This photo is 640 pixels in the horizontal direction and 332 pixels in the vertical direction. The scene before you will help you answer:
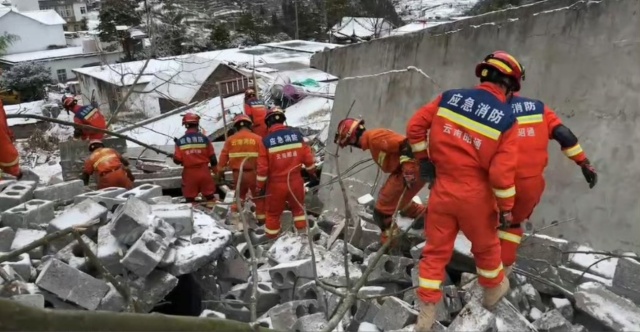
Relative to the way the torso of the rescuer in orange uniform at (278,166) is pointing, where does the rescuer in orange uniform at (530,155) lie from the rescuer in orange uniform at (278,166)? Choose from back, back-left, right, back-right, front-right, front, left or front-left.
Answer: back-right

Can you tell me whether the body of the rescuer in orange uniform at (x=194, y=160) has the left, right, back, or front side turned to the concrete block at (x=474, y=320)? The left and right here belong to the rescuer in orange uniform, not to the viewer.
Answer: back

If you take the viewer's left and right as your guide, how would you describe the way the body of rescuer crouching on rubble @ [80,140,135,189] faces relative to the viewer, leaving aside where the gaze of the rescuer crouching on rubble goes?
facing away from the viewer and to the left of the viewer

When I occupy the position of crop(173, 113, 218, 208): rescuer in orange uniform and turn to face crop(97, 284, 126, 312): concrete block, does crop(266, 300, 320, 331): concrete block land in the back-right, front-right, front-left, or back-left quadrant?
front-left

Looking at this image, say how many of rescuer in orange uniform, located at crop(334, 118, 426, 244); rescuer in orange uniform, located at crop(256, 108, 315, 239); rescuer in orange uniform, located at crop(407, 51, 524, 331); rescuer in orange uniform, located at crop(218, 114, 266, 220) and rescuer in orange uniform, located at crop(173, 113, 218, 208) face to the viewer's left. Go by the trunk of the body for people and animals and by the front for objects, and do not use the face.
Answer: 1

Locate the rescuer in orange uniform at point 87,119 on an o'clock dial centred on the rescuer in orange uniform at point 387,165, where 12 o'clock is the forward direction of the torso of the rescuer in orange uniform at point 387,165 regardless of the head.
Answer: the rescuer in orange uniform at point 87,119 is roughly at 1 o'clock from the rescuer in orange uniform at point 387,165.

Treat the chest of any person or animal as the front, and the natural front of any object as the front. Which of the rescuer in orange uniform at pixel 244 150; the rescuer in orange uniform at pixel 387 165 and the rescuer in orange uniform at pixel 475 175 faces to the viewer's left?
the rescuer in orange uniform at pixel 387 165

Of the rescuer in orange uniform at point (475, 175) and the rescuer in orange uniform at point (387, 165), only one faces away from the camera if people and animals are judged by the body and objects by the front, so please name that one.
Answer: the rescuer in orange uniform at point (475, 175)

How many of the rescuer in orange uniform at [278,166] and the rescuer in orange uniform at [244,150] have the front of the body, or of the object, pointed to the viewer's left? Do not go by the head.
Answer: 0

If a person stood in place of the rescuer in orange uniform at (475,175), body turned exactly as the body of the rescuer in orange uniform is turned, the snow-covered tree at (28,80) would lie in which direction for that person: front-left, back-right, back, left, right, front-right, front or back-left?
front-left

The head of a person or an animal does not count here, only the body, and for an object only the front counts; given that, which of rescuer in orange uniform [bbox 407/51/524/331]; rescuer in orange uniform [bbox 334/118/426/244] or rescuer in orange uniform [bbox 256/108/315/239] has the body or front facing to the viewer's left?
rescuer in orange uniform [bbox 334/118/426/244]

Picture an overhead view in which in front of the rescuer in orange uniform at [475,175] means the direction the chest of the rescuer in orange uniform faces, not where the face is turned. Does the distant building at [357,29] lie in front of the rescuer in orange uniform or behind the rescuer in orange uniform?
in front

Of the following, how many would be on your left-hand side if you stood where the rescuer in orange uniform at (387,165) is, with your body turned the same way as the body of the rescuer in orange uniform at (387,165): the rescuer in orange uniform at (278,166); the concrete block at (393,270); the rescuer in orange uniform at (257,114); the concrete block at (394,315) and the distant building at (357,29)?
2

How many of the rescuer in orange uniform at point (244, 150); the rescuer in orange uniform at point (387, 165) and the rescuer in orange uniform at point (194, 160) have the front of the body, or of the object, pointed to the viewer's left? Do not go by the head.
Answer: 1

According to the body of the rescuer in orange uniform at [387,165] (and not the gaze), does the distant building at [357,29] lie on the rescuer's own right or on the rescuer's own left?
on the rescuer's own right

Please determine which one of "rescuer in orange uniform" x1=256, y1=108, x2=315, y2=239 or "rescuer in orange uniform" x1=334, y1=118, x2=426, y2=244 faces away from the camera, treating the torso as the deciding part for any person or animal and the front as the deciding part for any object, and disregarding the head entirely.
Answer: "rescuer in orange uniform" x1=256, y1=108, x2=315, y2=239

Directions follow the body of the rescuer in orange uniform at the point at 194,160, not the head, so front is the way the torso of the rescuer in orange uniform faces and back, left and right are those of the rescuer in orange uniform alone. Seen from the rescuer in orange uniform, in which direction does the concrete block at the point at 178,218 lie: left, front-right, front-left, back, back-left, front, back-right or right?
back

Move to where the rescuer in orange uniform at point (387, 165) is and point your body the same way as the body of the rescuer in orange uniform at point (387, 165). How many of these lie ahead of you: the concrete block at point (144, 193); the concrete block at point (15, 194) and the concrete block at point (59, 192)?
3

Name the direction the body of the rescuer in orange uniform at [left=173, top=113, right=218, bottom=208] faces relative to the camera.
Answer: away from the camera

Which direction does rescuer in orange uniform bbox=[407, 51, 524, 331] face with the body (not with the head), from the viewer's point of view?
away from the camera
